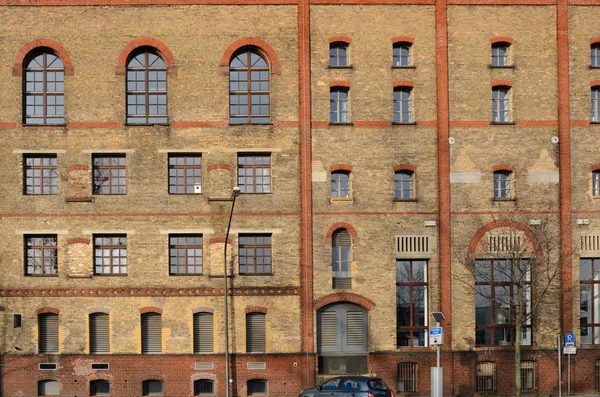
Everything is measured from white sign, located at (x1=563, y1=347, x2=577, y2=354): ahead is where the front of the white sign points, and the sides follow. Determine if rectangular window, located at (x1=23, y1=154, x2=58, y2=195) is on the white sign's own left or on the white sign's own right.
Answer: on the white sign's own right

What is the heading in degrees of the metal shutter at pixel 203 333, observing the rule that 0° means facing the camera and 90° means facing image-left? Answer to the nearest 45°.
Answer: approximately 0°
